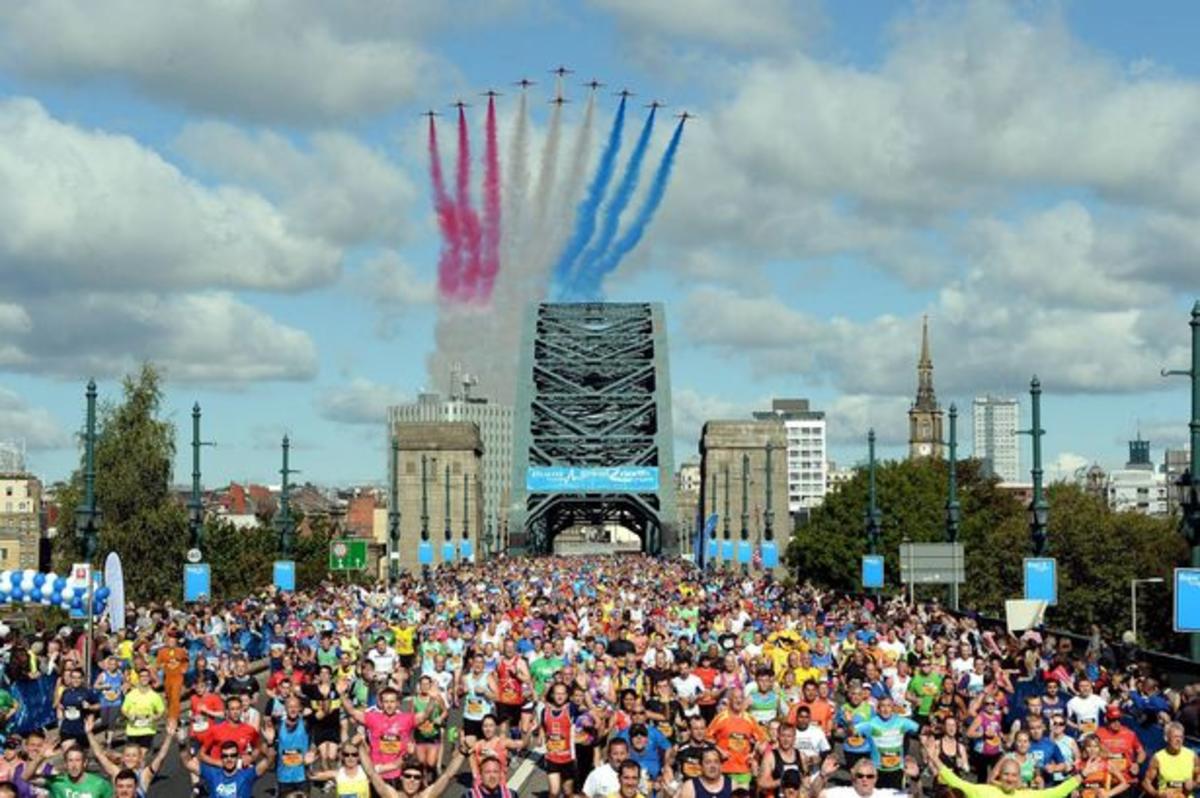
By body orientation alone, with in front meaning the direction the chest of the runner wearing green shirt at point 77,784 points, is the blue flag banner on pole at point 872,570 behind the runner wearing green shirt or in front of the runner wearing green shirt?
behind

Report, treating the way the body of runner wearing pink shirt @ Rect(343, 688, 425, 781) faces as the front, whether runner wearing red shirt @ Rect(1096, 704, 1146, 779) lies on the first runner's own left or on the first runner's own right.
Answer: on the first runner's own left

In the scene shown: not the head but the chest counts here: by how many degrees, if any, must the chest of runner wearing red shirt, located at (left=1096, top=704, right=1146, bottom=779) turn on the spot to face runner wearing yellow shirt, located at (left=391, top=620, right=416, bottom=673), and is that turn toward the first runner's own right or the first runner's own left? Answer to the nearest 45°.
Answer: approximately 135° to the first runner's own right

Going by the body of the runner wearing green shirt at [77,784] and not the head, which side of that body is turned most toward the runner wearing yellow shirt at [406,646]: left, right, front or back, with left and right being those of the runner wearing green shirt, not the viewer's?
back

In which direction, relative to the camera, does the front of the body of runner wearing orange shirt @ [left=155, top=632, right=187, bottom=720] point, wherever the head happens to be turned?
toward the camera

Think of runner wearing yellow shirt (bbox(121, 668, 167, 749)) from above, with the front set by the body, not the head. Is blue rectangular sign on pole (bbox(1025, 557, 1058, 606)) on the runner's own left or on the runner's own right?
on the runner's own left

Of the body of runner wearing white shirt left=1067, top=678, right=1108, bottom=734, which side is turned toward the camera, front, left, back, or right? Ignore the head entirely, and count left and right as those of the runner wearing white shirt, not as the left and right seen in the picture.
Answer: front

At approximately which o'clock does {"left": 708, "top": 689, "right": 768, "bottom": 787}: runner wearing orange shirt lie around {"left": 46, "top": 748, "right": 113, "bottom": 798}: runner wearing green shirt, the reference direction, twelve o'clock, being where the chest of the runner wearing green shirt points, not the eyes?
The runner wearing orange shirt is roughly at 8 o'clock from the runner wearing green shirt.

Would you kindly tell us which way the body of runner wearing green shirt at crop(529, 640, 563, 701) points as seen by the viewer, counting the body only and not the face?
toward the camera

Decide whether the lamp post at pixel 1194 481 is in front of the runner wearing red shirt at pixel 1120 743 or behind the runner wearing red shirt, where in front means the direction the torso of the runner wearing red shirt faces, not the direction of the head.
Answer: behind

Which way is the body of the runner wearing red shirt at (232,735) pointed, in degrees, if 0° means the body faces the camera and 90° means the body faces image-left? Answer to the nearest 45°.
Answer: approximately 0°

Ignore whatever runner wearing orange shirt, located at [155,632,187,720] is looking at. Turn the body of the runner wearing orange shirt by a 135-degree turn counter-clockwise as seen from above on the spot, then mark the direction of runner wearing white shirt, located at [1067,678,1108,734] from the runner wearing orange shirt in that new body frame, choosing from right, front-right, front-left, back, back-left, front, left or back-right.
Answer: right

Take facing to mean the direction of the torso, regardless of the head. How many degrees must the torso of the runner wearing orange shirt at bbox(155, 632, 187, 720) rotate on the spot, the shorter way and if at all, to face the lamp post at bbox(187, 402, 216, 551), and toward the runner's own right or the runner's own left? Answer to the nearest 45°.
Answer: approximately 180°
